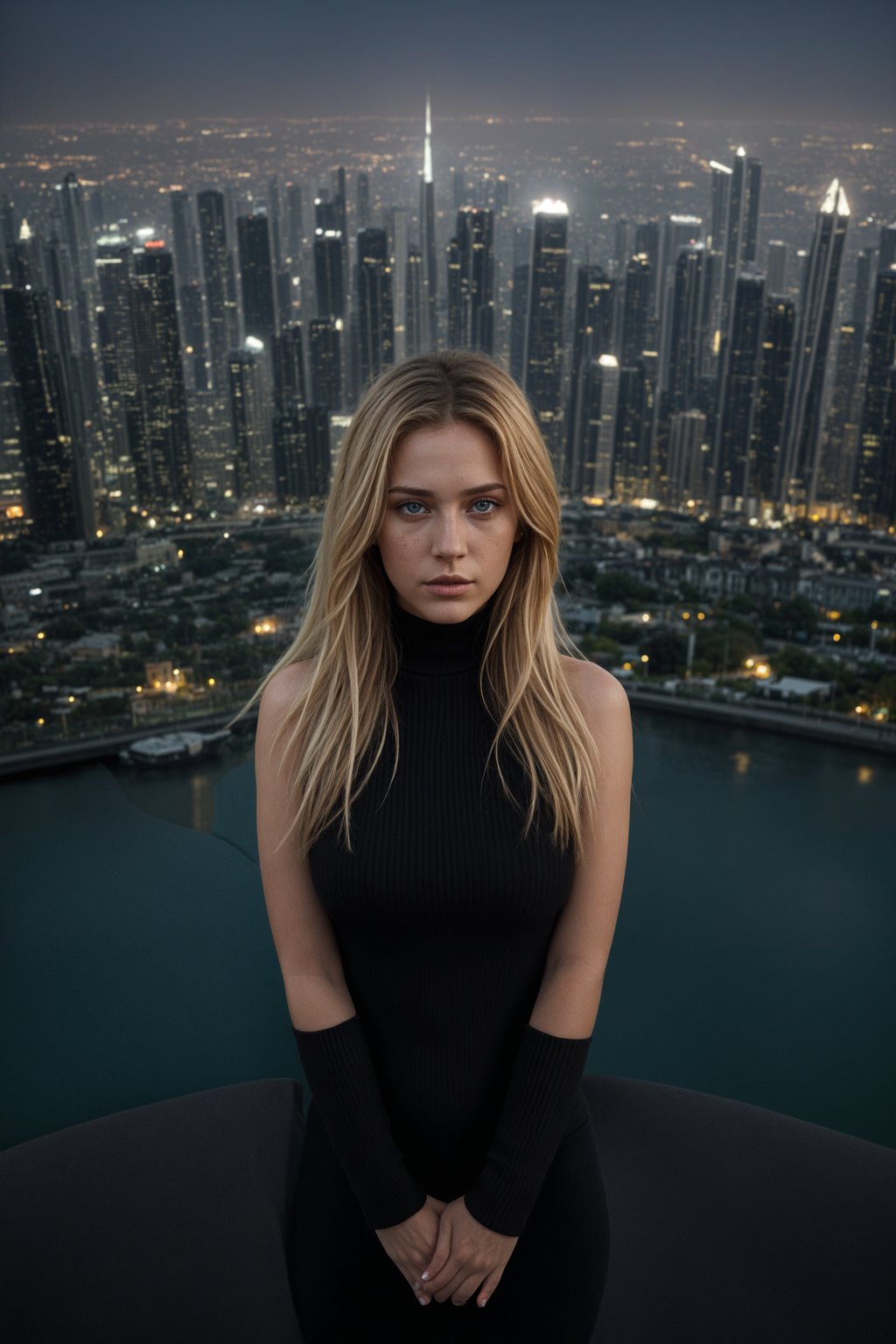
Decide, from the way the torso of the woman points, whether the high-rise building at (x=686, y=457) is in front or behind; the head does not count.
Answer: behind

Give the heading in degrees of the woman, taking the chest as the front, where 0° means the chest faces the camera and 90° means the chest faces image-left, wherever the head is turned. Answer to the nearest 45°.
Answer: approximately 0°

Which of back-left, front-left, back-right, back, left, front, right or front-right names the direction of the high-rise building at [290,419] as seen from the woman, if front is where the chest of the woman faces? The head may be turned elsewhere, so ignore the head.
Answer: back

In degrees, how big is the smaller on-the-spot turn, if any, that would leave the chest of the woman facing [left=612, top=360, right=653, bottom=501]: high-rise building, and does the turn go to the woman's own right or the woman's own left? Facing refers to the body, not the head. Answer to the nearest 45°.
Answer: approximately 180°

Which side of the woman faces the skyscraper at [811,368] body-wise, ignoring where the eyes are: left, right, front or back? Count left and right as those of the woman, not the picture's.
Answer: back

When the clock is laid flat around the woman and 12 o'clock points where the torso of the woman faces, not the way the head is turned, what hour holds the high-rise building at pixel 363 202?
The high-rise building is roughly at 6 o'clock from the woman.

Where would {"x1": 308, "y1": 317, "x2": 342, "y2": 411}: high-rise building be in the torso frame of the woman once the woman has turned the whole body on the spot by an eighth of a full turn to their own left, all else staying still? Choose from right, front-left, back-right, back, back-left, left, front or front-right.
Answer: back-left

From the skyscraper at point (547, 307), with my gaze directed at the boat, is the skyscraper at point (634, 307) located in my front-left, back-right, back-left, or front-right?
back-left

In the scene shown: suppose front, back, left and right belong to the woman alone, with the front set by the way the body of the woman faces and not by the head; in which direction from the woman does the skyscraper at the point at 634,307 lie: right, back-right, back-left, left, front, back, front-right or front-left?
back

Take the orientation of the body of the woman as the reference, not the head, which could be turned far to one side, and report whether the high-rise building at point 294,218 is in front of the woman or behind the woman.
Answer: behind

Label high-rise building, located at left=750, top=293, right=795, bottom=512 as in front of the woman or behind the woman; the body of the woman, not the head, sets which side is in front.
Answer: behind
